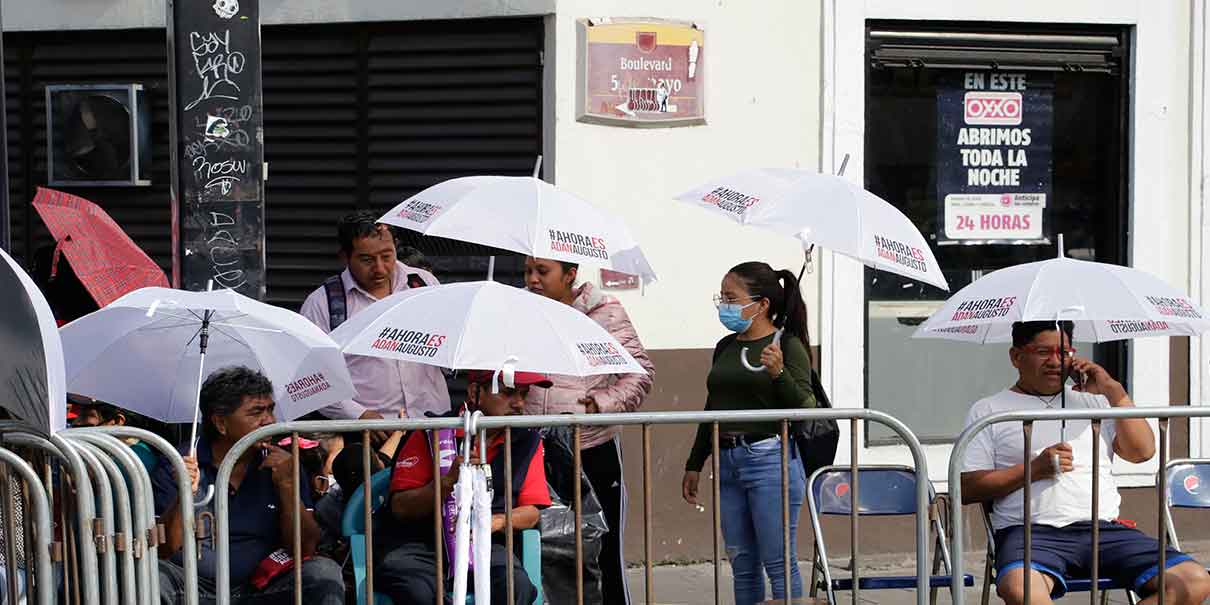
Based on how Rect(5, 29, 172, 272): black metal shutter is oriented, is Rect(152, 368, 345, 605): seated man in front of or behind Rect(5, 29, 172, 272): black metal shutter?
in front

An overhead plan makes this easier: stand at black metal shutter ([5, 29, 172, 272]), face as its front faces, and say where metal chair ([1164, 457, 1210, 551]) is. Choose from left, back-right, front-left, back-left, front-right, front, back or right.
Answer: front-left

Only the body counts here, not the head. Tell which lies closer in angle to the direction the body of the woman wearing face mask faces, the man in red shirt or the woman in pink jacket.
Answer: the man in red shirt

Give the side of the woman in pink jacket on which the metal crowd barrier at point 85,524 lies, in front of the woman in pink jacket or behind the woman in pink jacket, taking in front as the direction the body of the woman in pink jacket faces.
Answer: in front

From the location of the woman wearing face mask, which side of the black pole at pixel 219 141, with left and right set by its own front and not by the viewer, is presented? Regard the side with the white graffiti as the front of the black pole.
left
